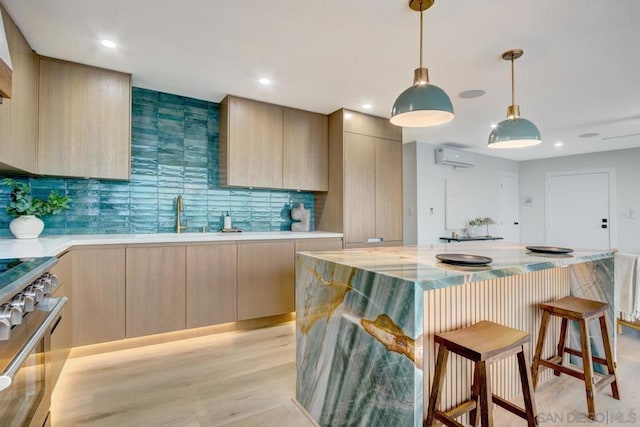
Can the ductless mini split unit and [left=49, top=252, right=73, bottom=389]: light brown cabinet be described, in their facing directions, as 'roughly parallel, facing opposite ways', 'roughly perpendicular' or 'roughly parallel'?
roughly perpendicular

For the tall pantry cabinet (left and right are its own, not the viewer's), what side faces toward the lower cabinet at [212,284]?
right

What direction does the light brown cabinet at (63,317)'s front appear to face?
to the viewer's right

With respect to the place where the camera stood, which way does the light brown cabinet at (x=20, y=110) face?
facing to the right of the viewer

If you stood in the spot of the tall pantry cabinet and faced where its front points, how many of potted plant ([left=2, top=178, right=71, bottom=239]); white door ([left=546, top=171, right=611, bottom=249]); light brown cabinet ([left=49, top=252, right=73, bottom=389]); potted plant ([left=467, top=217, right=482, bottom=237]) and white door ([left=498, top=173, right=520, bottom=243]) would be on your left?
3

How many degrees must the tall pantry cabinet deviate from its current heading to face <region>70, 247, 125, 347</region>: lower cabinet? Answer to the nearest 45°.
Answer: approximately 90° to its right

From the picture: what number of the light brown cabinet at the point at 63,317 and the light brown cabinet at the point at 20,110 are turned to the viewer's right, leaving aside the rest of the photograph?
2

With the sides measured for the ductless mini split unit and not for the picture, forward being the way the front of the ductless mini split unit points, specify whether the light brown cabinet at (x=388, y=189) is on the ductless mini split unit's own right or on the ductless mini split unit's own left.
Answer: on the ductless mini split unit's own right

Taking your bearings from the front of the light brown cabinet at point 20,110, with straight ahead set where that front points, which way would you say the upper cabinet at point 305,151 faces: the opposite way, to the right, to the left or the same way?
to the right

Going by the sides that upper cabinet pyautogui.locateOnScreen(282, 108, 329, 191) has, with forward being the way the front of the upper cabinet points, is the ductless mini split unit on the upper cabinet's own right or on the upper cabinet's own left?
on the upper cabinet's own left

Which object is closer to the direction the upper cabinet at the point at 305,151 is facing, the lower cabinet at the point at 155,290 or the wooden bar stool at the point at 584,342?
the wooden bar stool

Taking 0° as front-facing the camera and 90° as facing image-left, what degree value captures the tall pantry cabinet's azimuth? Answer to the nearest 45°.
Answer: approximately 315°

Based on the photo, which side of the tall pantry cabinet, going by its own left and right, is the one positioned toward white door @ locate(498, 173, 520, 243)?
left
